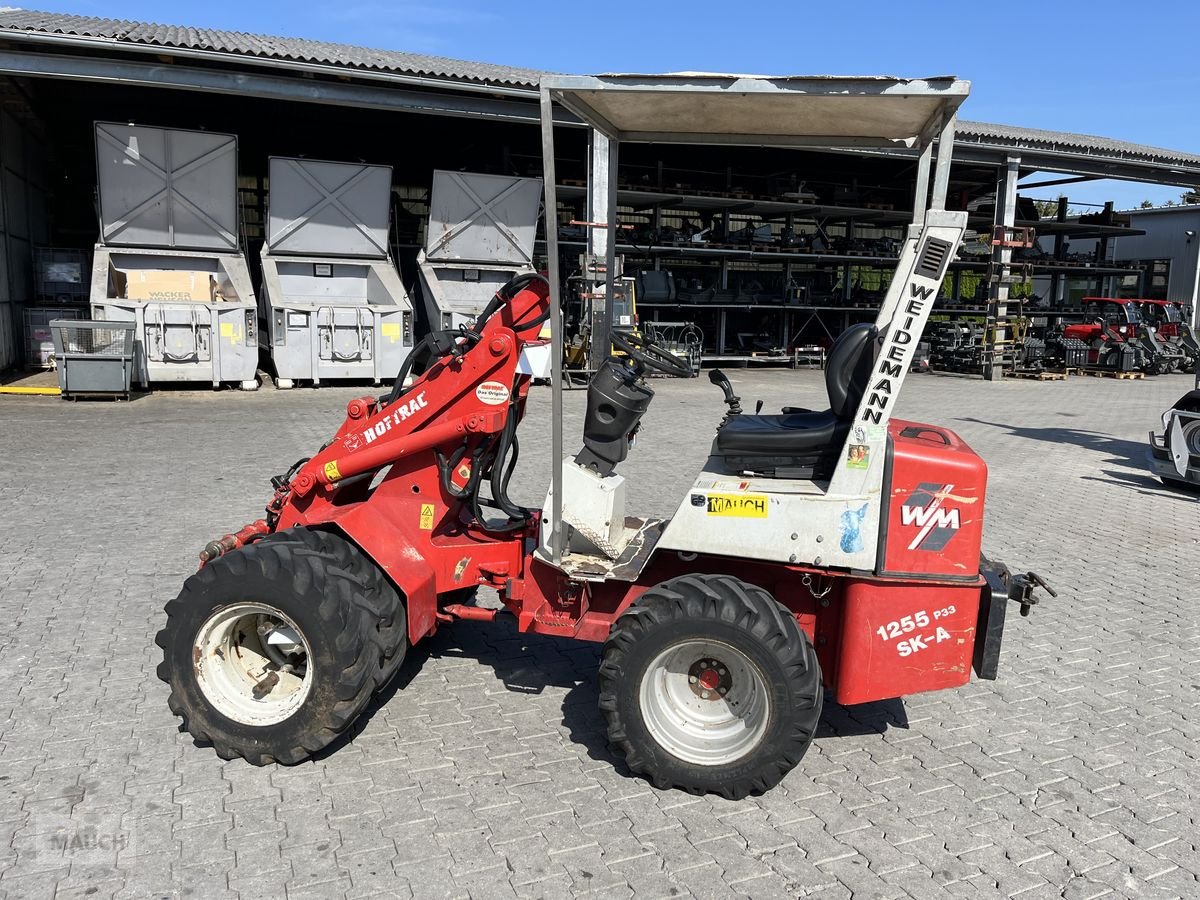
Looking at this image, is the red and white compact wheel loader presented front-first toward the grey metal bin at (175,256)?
no

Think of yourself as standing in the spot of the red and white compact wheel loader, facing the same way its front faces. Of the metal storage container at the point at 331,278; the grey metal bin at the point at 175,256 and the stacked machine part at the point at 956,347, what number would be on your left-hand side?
0

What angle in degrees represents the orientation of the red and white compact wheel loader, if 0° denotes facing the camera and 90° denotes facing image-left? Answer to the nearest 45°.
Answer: approximately 90°

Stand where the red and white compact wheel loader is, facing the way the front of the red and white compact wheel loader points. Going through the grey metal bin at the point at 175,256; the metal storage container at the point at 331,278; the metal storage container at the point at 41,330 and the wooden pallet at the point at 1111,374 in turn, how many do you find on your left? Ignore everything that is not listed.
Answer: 0

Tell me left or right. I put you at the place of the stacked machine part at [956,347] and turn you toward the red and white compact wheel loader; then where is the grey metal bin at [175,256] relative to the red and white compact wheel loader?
right

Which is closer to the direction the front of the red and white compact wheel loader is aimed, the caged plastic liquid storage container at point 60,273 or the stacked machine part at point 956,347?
the caged plastic liquid storage container

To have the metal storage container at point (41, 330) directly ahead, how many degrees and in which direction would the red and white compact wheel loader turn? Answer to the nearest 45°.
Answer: approximately 45° to its right

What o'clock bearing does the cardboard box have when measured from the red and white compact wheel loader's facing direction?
The cardboard box is roughly at 2 o'clock from the red and white compact wheel loader.

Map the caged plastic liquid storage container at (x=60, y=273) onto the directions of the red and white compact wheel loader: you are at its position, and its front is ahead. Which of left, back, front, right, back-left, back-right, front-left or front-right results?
front-right

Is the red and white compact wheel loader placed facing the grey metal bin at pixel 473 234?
no

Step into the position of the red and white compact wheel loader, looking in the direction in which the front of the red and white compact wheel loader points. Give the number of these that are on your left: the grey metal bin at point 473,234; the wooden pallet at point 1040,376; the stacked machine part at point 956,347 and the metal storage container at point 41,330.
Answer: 0

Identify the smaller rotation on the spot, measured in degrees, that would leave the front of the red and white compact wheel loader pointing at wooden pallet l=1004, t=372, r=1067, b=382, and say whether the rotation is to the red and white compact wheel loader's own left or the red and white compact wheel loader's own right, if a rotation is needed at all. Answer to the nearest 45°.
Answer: approximately 135° to the red and white compact wheel loader's own right

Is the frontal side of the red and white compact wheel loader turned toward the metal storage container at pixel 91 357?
no

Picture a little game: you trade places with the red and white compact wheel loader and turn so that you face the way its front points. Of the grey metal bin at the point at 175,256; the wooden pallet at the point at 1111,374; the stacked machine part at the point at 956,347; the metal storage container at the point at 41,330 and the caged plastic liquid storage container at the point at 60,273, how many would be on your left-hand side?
0

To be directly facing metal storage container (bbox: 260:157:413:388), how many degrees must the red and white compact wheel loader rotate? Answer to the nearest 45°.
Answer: approximately 90° to its right

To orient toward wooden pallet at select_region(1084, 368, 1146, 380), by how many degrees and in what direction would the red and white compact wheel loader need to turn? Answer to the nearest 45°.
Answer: approximately 135° to its right
